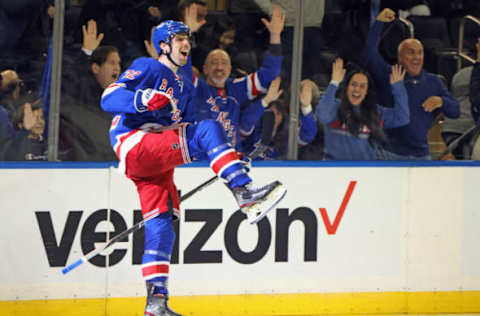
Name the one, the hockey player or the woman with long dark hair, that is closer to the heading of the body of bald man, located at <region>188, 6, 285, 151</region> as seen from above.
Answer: the hockey player

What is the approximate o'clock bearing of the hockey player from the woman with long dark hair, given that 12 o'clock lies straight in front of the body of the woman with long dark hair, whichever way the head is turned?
The hockey player is roughly at 1 o'clock from the woman with long dark hair.

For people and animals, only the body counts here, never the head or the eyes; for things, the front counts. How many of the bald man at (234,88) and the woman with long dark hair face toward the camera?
2

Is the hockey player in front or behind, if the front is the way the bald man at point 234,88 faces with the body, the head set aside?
in front

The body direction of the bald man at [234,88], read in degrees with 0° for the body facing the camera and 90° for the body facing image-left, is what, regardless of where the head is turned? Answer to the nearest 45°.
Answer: approximately 0°

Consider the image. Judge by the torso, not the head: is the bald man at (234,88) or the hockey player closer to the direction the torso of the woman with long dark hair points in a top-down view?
the hockey player

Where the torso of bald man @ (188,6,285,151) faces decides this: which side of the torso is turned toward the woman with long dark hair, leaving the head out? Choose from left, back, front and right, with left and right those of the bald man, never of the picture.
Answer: left

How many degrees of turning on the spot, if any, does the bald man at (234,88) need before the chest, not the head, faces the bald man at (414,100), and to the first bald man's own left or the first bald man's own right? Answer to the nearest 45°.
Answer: approximately 90° to the first bald man's own left
